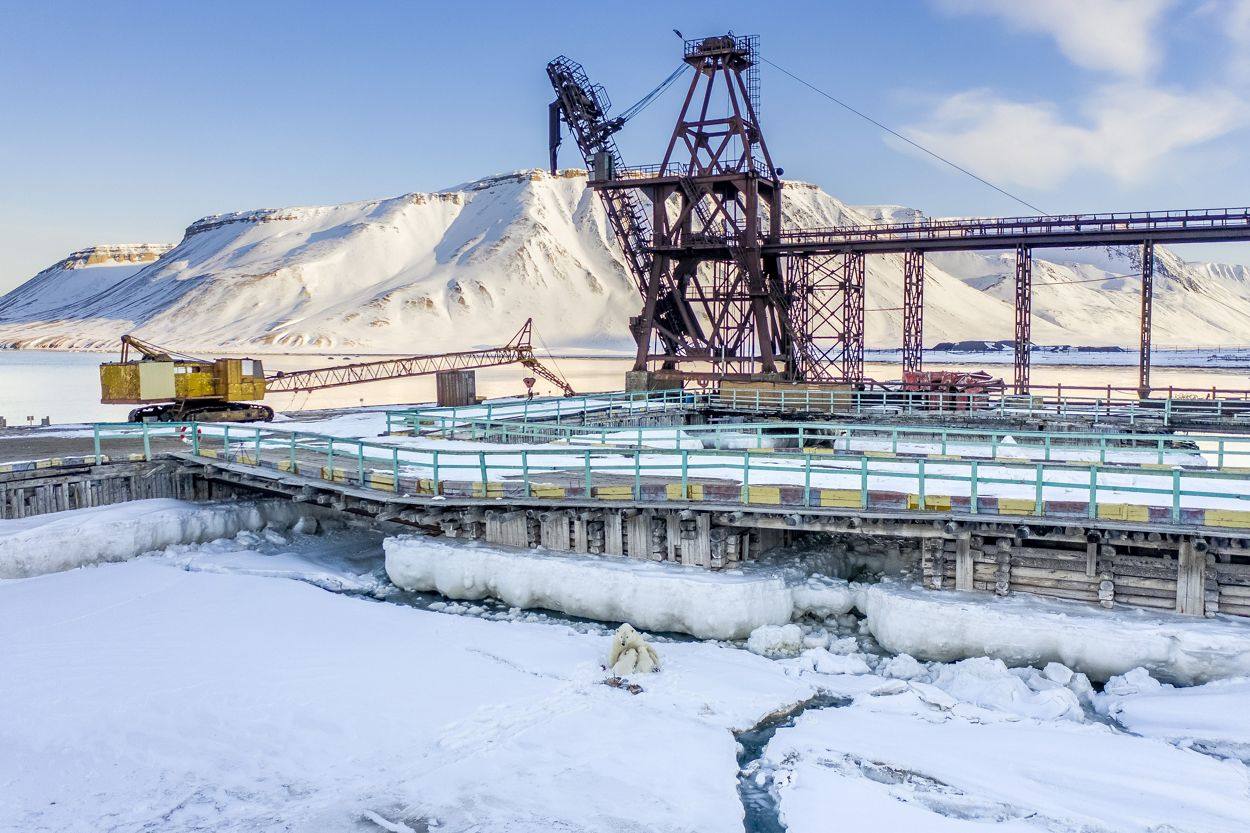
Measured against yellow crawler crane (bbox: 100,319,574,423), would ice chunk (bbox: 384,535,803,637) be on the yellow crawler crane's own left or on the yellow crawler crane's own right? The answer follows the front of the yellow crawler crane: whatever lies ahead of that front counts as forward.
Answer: on the yellow crawler crane's own right

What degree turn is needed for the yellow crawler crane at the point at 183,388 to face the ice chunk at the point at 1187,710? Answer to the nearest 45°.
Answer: approximately 45° to its right

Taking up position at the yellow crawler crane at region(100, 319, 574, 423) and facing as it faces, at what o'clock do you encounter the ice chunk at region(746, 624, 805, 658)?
The ice chunk is roughly at 2 o'clock from the yellow crawler crane.

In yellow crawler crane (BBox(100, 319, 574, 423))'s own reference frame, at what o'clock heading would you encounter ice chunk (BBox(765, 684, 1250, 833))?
The ice chunk is roughly at 2 o'clock from the yellow crawler crane.

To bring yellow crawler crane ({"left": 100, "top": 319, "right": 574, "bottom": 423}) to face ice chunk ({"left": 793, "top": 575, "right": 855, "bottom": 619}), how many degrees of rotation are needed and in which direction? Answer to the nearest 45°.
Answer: approximately 45° to its right

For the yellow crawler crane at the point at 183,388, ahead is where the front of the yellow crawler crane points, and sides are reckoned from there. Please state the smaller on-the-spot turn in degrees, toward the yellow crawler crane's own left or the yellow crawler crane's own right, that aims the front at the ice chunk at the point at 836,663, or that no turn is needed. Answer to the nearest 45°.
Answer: approximately 45° to the yellow crawler crane's own right

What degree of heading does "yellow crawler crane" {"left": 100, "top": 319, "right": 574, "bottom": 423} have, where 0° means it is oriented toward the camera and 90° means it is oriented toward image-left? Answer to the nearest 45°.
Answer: approximately 270°

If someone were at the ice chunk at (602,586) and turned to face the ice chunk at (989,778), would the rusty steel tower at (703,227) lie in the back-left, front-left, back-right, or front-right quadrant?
back-left

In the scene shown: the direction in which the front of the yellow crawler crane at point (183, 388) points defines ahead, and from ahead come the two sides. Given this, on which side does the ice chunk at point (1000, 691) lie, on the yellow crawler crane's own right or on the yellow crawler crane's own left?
on the yellow crawler crane's own right
